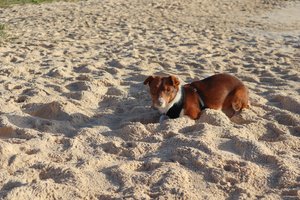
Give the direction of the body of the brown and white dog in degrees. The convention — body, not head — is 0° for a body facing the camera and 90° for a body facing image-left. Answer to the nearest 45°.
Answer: approximately 90°
